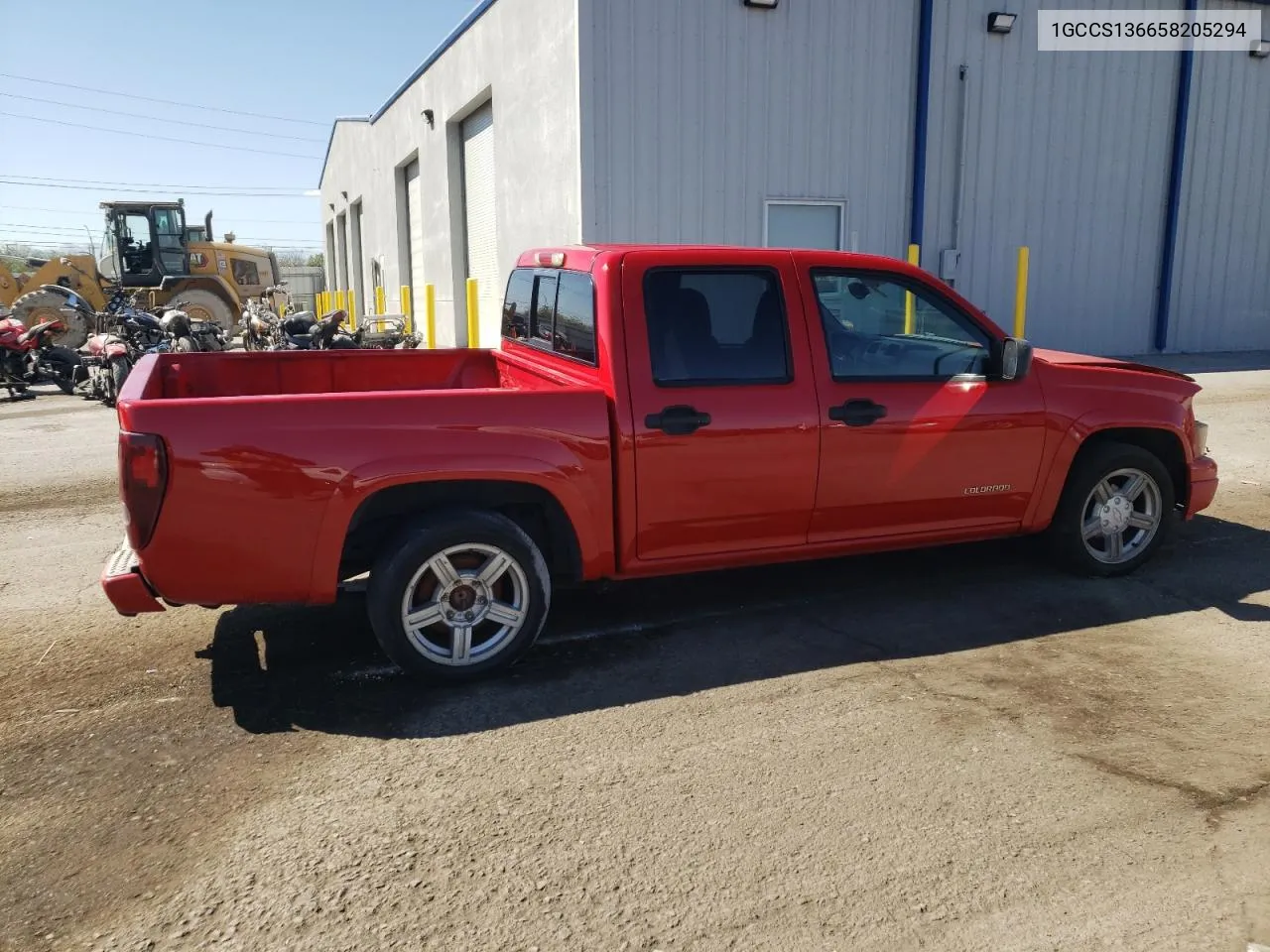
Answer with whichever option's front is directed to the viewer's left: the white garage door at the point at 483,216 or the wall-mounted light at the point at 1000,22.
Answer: the white garage door

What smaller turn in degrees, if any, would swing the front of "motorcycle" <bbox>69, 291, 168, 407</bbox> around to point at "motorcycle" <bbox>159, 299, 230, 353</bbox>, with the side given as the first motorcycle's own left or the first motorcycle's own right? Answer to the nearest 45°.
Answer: approximately 45° to the first motorcycle's own right

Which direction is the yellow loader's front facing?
to the viewer's left

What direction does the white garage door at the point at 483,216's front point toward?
to the viewer's left

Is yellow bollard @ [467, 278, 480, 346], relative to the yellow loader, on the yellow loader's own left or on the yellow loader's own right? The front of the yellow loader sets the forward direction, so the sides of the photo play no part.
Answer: on the yellow loader's own left

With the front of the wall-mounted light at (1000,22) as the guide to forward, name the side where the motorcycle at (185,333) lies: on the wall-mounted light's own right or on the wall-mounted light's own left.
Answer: on the wall-mounted light's own right
